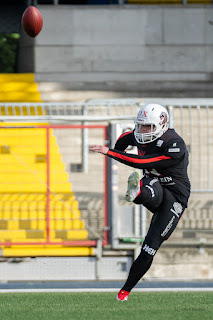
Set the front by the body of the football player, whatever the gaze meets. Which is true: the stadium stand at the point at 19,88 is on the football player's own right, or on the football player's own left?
on the football player's own right

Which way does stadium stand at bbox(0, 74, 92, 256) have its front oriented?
toward the camera

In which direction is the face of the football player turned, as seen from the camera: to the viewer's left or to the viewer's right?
to the viewer's left

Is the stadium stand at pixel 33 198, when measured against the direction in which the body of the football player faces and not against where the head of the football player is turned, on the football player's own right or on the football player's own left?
on the football player's own right

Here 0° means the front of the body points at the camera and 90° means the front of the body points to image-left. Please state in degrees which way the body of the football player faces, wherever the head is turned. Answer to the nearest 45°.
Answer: approximately 45°

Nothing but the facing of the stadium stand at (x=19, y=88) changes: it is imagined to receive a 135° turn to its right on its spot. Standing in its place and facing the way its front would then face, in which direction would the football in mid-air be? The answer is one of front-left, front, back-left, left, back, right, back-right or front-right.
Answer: back-left

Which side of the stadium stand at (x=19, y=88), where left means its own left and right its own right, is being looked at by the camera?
front

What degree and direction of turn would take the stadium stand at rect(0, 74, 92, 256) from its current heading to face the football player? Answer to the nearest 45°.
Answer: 0° — it already faces them

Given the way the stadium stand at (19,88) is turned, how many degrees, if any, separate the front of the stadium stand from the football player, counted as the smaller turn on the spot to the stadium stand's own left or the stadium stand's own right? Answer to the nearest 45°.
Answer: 0° — it already faces them
